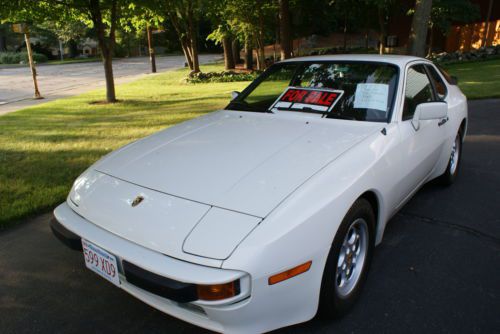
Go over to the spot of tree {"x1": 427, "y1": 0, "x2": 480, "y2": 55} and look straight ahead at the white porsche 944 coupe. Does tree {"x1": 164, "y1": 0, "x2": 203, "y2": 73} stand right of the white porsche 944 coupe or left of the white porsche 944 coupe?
right

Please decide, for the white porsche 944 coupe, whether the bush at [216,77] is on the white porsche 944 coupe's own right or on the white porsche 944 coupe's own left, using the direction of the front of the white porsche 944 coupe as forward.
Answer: on the white porsche 944 coupe's own right

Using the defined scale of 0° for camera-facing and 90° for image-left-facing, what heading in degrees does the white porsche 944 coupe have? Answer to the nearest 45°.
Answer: approximately 45°

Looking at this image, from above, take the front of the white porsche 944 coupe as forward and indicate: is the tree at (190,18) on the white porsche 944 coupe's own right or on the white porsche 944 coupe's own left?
on the white porsche 944 coupe's own right

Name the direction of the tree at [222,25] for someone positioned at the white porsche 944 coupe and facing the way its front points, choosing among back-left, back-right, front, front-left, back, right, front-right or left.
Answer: back-right

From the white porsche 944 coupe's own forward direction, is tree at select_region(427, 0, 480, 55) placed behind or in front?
behind

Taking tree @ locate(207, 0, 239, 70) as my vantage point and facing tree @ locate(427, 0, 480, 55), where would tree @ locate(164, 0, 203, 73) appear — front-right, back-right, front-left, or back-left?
back-right
